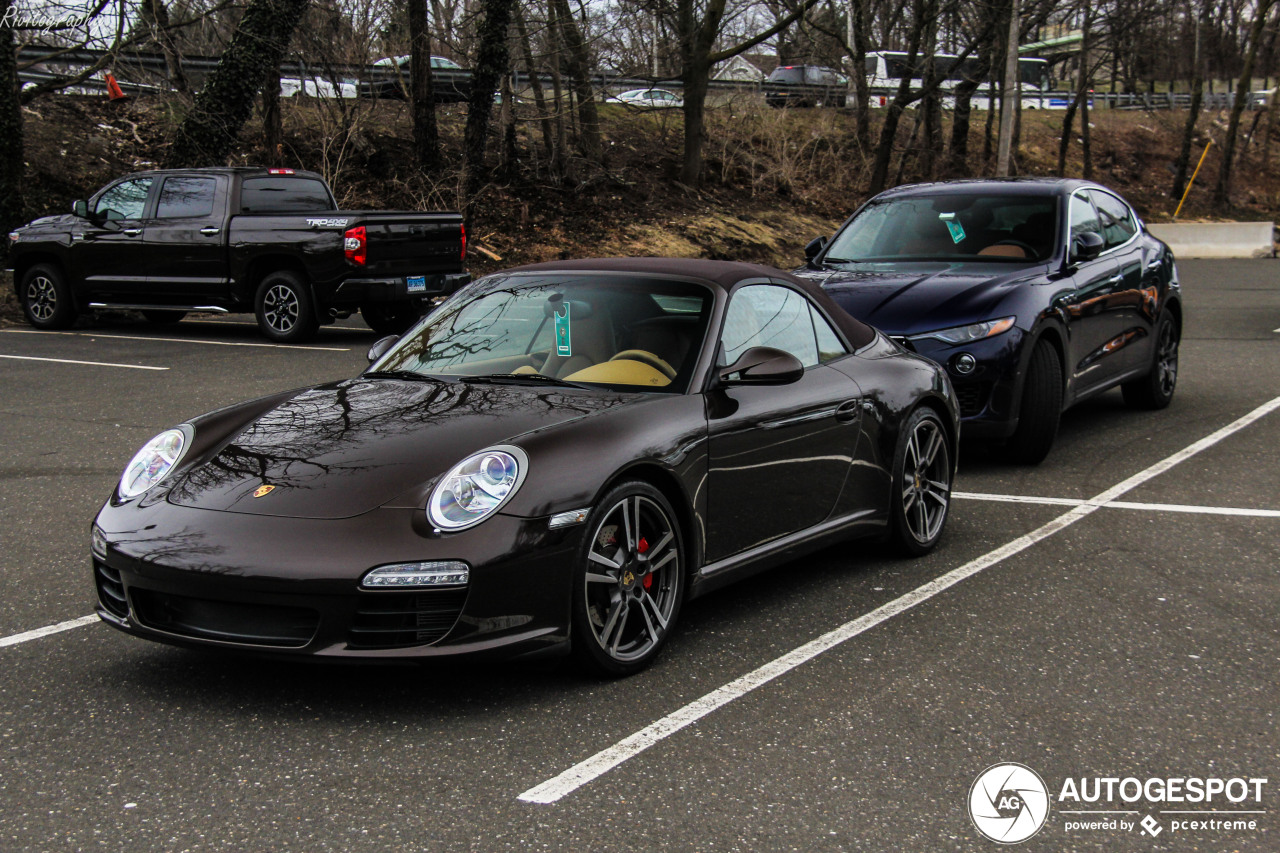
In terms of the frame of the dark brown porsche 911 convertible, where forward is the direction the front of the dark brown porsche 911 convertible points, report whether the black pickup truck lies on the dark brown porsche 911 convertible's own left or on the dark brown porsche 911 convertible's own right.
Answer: on the dark brown porsche 911 convertible's own right

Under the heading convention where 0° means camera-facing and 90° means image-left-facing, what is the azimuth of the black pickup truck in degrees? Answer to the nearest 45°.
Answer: approximately 135°

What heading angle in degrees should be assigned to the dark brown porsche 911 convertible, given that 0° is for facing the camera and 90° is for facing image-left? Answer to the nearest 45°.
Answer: approximately 45°

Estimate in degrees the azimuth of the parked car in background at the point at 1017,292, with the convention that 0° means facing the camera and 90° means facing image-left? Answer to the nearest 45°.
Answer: approximately 45°
